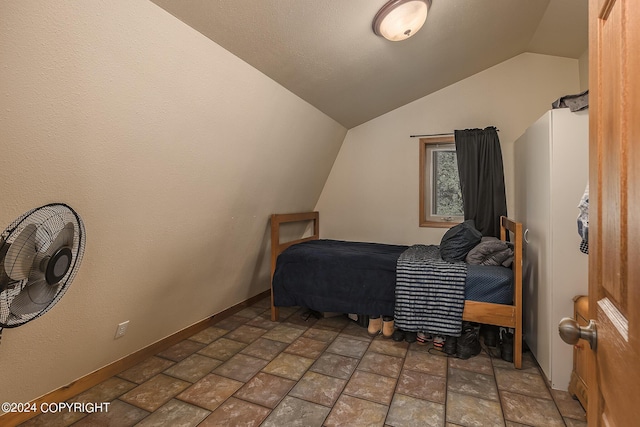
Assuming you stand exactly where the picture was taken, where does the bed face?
facing to the left of the viewer

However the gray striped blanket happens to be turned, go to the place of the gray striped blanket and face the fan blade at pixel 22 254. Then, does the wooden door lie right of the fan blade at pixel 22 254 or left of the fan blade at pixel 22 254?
left

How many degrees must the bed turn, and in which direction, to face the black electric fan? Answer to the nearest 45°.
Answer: approximately 45° to its left

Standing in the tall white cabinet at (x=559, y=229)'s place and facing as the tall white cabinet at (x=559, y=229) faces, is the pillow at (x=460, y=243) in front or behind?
in front

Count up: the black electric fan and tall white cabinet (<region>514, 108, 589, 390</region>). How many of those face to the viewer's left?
1

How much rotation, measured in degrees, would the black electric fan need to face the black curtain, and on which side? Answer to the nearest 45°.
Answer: approximately 45° to its left

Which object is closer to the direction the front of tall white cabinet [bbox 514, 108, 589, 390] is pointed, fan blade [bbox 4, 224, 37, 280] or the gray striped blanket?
the gray striped blanket

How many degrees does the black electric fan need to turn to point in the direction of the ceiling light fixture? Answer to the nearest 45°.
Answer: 0° — it already faces it

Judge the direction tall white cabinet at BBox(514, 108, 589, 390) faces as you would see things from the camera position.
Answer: facing to the left of the viewer

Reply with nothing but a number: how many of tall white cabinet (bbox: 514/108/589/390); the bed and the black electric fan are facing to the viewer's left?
2

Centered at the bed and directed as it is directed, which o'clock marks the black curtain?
The black curtain is roughly at 5 o'clock from the bed.

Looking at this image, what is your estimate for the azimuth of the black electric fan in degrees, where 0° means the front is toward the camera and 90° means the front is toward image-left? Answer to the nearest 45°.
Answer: approximately 315°
